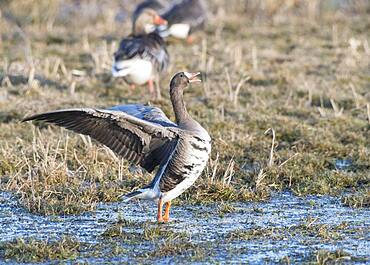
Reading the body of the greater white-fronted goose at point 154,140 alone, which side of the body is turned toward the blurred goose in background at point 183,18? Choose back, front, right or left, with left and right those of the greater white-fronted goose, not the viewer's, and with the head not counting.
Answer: left

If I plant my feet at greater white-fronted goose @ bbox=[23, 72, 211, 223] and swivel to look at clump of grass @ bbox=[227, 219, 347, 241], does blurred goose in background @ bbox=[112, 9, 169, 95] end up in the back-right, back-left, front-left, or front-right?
back-left

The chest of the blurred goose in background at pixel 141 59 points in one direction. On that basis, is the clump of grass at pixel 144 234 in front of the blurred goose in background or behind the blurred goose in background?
behind

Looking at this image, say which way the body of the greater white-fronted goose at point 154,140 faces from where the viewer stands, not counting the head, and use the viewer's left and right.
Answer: facing to the right of the viewer

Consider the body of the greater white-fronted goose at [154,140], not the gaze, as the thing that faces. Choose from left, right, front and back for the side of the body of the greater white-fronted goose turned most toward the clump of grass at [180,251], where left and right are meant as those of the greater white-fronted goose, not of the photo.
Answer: right

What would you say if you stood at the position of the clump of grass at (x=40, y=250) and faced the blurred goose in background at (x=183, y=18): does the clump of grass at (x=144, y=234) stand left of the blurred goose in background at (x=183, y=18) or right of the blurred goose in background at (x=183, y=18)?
right

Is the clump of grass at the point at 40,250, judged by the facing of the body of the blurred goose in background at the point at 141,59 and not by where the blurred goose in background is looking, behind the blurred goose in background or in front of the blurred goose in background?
behind

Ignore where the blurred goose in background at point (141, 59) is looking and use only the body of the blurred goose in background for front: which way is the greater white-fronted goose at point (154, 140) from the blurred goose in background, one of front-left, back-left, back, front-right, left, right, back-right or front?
back-right

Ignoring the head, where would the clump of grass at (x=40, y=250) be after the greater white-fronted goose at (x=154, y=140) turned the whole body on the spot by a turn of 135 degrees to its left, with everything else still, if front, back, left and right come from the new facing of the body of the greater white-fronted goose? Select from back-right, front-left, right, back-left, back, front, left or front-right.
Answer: left
